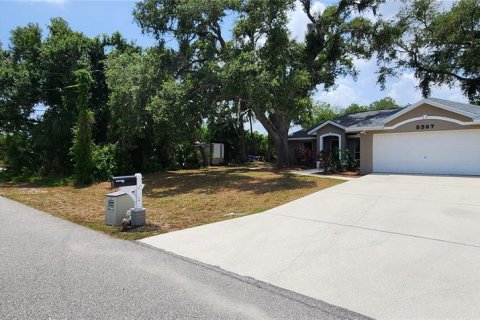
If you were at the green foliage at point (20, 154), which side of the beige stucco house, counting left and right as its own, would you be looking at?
right

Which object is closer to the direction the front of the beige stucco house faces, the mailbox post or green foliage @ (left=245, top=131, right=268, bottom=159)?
the mailbox post

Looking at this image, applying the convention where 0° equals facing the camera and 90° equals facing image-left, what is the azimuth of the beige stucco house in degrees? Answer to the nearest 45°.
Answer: approximately 0°

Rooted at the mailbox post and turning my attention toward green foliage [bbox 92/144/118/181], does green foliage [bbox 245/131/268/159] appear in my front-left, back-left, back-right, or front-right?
front-right

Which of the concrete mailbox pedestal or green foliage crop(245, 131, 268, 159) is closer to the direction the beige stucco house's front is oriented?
the concrete mailbox pedestal

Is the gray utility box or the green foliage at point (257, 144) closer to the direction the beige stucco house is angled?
the gray utility box

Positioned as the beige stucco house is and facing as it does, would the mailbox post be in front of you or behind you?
in front

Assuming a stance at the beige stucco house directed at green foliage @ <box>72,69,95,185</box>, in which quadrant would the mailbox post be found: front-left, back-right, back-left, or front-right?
front-left

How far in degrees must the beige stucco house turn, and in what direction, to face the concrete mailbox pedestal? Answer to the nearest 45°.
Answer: approximately 45° to its right
